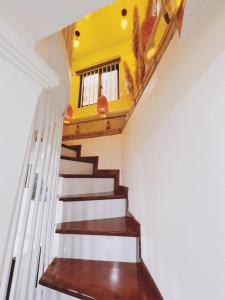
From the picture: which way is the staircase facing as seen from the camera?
toward the camera
